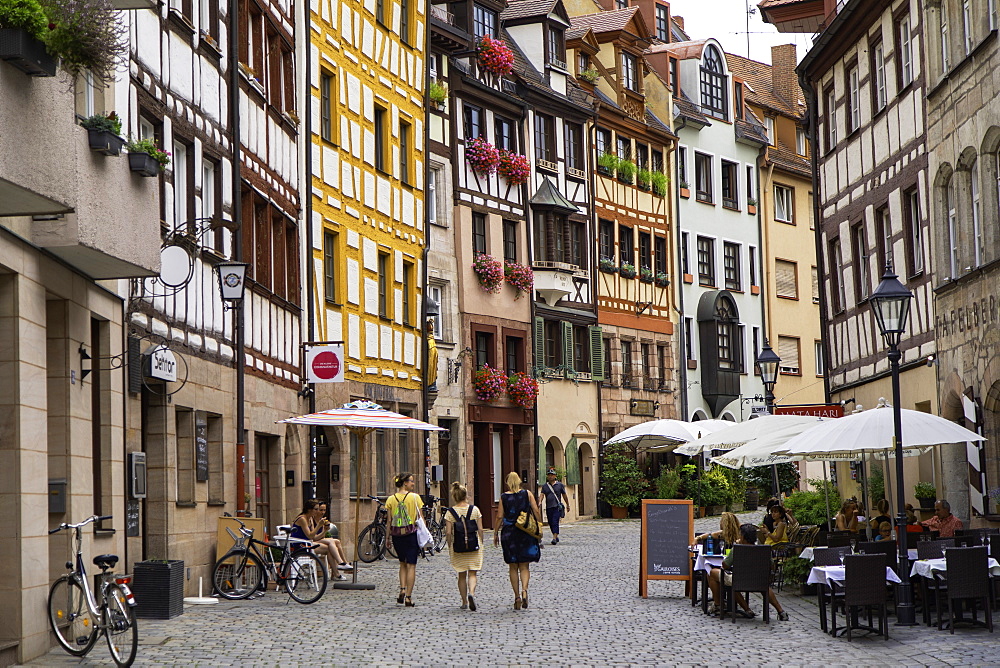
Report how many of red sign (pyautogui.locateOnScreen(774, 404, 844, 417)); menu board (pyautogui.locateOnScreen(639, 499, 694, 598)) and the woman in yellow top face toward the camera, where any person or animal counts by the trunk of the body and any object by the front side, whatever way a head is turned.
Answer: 2

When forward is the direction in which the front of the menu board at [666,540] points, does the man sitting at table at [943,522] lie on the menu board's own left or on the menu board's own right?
on the menu board's own left

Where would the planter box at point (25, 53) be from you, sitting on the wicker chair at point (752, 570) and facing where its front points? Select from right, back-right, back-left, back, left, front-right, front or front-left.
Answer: back-left

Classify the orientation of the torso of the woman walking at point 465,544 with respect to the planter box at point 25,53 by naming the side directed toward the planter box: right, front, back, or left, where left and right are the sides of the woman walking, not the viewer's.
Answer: back

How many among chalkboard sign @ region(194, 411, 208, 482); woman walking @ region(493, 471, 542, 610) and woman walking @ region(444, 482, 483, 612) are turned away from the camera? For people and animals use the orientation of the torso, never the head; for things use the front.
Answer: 2

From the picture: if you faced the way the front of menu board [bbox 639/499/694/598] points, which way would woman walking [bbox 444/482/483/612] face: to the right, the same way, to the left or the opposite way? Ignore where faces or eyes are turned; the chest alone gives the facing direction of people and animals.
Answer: the opposite way

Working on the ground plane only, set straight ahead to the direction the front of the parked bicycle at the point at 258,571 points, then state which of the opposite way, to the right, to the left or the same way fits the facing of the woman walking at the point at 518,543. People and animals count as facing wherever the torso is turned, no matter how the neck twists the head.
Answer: to the right

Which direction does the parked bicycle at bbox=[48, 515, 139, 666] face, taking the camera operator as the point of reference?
facing away from the viewer and to the left of the viewer

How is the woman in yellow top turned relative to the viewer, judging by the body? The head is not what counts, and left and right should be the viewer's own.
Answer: facing away from the viewer

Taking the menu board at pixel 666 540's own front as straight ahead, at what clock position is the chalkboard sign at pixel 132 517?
The chalkboard sign is roughly at 2 o'clock from the menu board.

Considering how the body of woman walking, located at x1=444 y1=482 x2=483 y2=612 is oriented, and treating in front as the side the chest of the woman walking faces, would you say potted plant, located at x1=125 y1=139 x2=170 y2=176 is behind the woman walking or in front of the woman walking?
behind

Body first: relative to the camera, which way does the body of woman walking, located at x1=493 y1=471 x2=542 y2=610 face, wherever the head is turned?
away from the camera

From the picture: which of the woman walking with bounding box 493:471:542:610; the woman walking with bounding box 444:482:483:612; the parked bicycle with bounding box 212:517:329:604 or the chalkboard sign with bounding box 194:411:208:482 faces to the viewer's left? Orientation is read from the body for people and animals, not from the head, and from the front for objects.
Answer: the parked bicycle

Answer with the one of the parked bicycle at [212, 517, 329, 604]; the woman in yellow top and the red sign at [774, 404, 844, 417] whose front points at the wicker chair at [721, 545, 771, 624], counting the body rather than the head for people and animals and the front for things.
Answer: the red sign

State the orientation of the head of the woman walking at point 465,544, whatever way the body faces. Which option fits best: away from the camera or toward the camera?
away from the camera

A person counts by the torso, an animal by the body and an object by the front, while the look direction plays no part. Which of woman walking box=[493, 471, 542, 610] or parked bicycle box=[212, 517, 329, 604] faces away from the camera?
the woman walking

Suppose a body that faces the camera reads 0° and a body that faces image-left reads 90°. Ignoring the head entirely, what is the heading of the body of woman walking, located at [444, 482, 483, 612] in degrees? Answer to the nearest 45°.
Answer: approximately 180°
